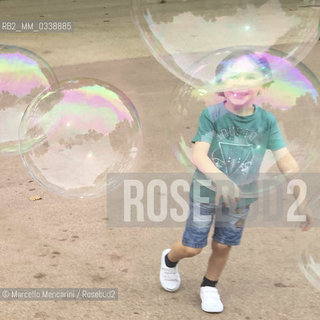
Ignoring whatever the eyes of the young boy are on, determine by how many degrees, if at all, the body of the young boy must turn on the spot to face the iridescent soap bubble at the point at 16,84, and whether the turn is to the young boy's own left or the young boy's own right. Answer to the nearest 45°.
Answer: approximately 135° to the young boy's own right

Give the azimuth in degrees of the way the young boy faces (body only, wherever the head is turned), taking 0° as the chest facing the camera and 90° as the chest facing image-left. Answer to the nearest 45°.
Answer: approximately 0°
